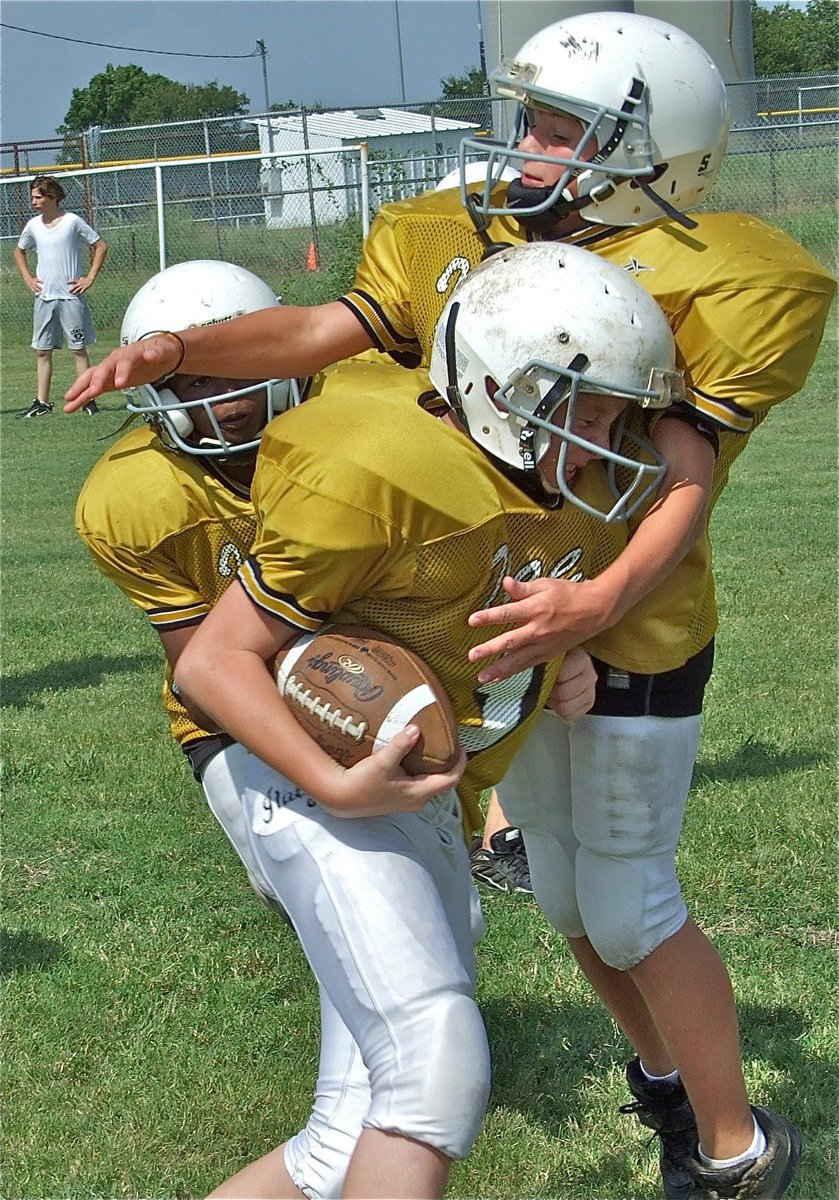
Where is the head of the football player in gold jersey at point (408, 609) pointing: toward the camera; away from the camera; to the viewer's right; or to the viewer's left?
to the viewer's right

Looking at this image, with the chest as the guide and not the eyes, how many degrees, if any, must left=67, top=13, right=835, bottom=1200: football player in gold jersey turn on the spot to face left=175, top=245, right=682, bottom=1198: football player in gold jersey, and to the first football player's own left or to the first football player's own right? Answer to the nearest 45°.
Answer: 0° — they already face them

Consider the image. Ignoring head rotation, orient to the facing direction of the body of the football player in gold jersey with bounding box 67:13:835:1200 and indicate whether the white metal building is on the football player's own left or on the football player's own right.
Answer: on the football player's own right

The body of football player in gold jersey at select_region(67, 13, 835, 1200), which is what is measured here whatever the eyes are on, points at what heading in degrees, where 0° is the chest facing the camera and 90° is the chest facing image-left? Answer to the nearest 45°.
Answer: approximately 45°

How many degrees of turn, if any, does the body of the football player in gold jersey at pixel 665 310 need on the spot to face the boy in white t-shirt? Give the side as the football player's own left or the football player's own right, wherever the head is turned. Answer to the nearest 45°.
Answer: approximately 135° to the football player's own right

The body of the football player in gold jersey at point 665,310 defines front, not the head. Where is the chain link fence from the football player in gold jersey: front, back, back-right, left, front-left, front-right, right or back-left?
back-right
